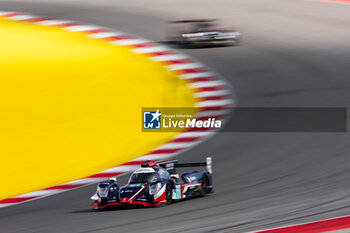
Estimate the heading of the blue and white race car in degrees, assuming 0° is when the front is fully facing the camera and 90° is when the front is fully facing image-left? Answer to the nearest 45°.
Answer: approximately 45°

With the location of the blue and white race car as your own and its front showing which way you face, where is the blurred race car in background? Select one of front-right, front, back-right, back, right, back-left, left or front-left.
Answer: back-right
